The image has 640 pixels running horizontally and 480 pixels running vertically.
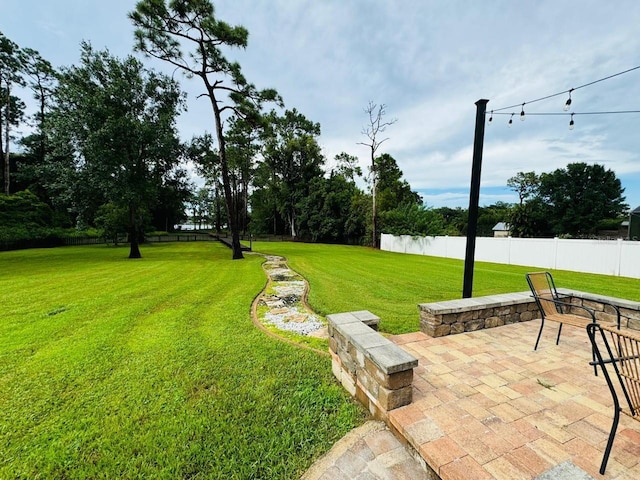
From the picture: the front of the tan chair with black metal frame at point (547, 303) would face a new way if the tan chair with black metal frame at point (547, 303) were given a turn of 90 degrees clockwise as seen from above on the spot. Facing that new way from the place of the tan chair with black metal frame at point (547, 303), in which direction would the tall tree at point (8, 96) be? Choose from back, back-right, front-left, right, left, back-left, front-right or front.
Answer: front-right

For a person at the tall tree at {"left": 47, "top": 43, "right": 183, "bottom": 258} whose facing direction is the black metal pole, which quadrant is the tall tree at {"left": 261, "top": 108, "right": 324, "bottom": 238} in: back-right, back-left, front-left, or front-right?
back-left

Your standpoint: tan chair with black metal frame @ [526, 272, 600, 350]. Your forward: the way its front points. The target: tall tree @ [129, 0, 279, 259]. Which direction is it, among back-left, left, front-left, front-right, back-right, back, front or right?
back-right

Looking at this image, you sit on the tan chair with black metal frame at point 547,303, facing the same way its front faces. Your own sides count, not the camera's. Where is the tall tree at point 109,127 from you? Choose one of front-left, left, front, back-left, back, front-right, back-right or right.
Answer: back-right

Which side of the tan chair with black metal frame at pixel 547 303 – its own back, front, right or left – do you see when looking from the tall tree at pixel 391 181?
back

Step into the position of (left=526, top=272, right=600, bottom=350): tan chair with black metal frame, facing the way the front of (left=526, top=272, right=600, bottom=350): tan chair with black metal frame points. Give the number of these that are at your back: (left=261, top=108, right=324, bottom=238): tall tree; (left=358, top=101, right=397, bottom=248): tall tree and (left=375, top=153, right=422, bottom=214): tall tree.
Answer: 3

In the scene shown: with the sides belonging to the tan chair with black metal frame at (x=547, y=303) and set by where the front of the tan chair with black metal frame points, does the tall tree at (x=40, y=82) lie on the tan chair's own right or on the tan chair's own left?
on the tan chair's own right

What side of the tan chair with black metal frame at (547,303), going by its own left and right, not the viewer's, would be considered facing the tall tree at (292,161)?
back

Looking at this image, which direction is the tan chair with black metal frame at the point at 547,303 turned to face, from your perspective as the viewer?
facing the viewer and to the right of the viewer

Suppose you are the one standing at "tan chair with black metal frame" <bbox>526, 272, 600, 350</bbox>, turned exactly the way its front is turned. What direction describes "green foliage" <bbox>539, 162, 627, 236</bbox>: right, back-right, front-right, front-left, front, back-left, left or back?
back-left

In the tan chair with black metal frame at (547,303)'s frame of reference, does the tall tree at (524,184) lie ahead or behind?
behind

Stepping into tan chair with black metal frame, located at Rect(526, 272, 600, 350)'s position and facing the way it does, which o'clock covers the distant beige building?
The distant beige building is roughly at 7 o'clock from the tan chair with black metal frame.

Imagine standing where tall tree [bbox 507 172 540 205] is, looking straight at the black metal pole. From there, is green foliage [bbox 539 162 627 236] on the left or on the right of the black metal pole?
left
